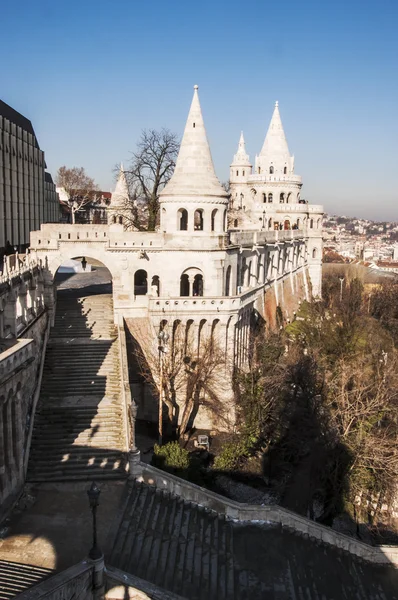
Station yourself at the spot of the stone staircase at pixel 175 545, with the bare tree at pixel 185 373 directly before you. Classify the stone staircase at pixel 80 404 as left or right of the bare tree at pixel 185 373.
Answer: left

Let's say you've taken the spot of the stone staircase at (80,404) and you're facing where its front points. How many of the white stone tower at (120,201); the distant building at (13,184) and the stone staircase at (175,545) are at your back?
2

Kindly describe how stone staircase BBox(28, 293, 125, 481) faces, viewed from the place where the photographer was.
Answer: facing the viewer

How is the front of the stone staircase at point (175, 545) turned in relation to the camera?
facing to the right of the viewer

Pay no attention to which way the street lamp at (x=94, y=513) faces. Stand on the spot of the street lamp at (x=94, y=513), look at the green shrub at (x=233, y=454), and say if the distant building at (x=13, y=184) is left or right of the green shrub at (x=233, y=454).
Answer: left

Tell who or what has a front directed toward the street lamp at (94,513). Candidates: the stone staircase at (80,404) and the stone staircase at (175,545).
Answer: the stone staircase at (80,404)

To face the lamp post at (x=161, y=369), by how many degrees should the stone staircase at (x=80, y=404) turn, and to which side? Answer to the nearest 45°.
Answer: approximately 90° to its left

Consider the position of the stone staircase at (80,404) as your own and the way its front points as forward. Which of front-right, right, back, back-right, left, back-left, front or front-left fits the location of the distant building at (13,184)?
back

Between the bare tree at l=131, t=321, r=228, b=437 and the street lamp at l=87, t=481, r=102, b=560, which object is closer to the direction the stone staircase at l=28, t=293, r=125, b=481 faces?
the street lamp

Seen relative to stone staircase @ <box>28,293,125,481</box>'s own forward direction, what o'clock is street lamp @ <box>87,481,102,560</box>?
The street lamp is roughly at 12 o'clock from the stone staircase.

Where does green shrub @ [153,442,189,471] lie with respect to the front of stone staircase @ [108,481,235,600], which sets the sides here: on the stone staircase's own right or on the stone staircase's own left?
on the stone staircase's own left

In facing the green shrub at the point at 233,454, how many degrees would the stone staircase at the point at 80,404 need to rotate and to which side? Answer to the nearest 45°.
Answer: approximately 90° to its left

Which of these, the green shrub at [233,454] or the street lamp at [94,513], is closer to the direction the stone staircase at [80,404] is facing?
the street lamp
